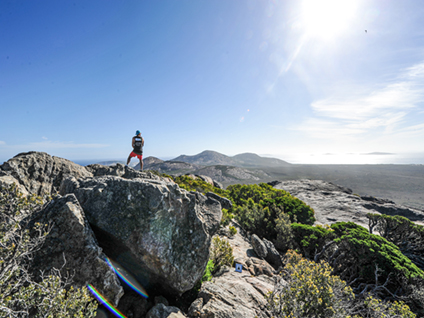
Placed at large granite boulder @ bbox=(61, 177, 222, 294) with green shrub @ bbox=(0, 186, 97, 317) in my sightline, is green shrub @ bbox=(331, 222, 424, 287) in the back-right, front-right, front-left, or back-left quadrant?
back-left

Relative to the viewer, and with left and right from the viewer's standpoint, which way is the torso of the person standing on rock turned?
facing away from the viewer

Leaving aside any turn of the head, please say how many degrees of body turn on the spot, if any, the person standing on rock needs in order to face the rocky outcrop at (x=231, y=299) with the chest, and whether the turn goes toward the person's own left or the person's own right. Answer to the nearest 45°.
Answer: approximately 180°

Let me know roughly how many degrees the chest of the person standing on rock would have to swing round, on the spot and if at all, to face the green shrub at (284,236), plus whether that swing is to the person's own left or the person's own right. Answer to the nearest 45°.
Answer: approximately 90° to the person's own right

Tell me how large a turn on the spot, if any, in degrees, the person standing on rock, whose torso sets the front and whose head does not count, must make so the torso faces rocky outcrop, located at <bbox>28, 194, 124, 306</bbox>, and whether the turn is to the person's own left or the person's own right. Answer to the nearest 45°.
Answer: approximately 180°

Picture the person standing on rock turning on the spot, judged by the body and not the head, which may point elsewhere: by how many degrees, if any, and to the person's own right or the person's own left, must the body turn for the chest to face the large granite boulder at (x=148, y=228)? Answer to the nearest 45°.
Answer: approximately 180°

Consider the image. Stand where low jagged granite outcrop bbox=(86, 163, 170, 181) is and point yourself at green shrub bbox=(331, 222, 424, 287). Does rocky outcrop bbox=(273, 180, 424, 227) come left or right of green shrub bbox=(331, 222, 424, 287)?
left

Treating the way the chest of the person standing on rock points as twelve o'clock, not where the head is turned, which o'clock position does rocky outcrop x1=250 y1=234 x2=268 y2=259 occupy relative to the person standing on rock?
The rocky outcrop is roughly at 4 o'clock from the person standing on rock.

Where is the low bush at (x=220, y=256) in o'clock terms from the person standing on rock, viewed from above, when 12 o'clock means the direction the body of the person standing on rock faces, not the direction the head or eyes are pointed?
The low bush is roughly at 5 o'clock from the person standing on rock.

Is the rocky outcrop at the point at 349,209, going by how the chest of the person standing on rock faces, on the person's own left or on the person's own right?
on the person's own right

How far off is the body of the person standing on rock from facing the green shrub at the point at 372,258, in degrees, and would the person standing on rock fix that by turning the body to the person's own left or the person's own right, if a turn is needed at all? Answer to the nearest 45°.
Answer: approximately 135° to the person's own right
